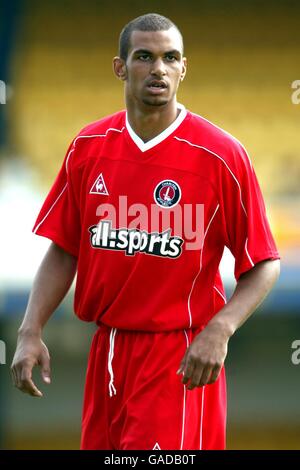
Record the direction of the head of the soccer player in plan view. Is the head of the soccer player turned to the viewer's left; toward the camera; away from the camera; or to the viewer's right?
toward the camera

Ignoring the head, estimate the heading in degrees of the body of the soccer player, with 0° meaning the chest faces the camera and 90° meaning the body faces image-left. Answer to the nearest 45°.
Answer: approximately 45°
